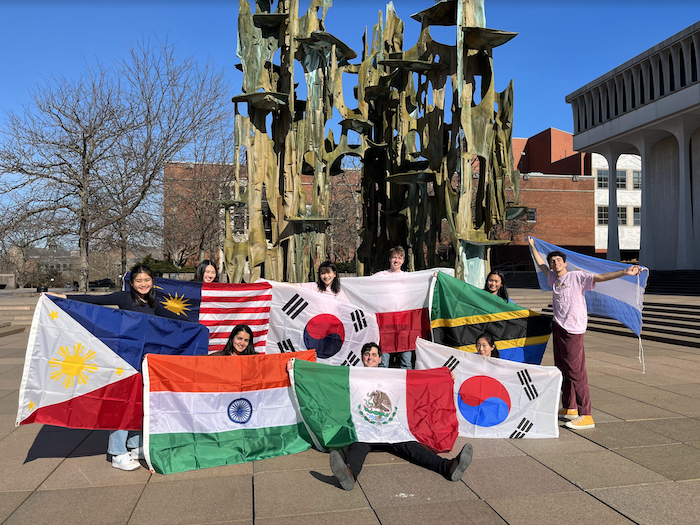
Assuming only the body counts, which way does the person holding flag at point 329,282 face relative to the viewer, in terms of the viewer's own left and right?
facing the viewer

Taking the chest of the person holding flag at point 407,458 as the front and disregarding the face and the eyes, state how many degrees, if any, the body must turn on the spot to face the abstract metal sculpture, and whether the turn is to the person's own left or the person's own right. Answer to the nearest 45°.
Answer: approximately 180°

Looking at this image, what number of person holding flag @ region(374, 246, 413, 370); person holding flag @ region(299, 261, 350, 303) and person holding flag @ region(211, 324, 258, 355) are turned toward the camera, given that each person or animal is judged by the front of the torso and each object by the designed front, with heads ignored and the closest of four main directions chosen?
3

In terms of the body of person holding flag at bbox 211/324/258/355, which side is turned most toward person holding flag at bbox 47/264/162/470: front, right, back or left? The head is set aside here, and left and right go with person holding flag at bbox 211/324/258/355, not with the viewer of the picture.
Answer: right

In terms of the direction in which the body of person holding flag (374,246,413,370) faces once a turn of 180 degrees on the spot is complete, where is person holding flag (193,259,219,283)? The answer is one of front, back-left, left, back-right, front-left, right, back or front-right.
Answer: left

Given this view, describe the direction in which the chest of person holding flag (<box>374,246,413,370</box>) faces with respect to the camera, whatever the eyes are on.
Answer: toward the camera
